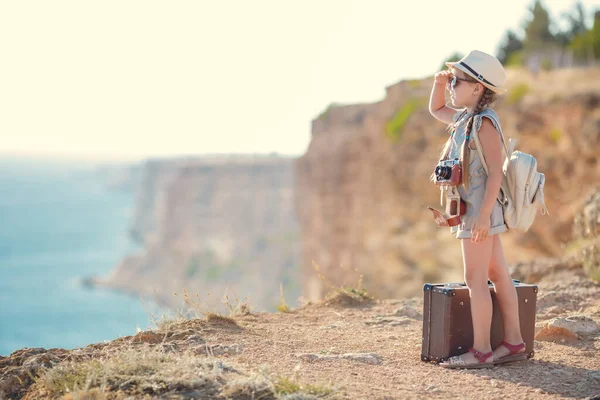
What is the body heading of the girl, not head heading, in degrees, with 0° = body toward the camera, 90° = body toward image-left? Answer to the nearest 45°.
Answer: approximately 90°

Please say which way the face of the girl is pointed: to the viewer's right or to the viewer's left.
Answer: to the viewer's left

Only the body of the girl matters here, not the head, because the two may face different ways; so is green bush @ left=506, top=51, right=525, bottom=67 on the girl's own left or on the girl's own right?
on the girl's own right

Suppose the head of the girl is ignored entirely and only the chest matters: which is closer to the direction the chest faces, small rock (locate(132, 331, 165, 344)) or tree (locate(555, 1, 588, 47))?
the small rock

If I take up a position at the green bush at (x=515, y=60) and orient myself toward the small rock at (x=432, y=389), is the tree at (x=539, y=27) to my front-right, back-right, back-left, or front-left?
back-left

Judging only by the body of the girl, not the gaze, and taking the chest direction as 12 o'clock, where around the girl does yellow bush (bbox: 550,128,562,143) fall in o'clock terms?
The yellow bush is roughly at 3 o'clock from the girl.

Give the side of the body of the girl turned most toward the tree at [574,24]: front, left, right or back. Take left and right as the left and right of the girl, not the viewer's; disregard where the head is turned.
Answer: right

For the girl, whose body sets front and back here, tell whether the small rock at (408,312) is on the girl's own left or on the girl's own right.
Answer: on the girl's own right
